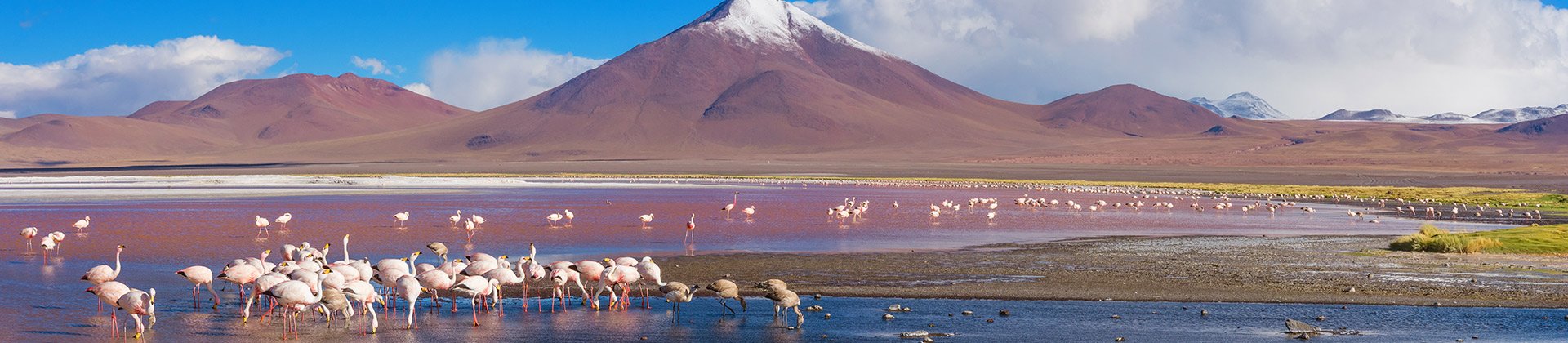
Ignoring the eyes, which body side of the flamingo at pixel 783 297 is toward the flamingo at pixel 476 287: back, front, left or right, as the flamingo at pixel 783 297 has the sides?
back

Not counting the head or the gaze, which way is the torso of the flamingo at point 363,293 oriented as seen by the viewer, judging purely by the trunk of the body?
to the viewer's right

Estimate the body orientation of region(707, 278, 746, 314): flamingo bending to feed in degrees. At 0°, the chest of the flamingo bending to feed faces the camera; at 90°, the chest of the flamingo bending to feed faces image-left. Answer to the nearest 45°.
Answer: approximately 270°
